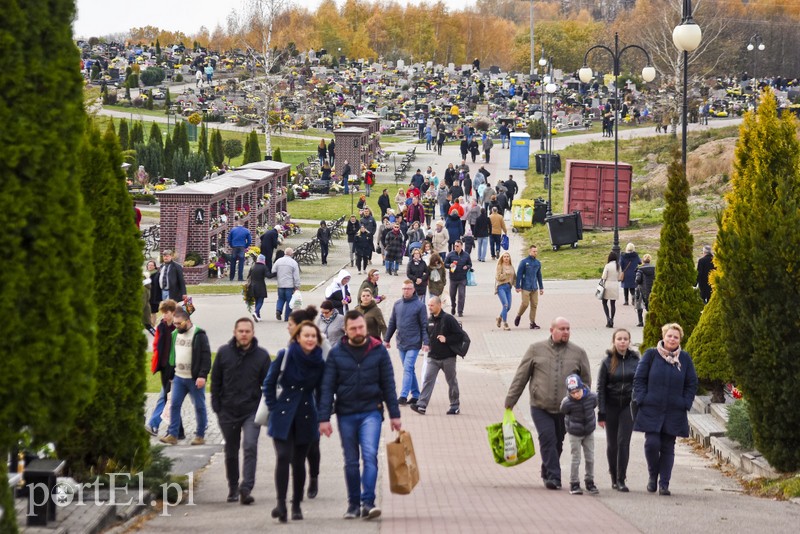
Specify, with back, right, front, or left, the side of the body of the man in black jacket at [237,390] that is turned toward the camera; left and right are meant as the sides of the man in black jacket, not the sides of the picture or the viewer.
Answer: front

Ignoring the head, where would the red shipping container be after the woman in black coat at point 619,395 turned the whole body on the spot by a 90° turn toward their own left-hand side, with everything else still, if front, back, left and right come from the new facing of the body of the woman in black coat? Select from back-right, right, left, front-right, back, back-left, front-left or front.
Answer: left

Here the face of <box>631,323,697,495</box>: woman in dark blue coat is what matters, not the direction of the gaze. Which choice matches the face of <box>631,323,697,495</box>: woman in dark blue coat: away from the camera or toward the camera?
toward the camera

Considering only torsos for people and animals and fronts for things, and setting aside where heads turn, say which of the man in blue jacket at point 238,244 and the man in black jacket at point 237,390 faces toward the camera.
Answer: the man in black jacket

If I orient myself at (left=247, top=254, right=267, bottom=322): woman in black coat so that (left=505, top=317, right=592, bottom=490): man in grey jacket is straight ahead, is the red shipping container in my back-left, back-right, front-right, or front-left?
back-left

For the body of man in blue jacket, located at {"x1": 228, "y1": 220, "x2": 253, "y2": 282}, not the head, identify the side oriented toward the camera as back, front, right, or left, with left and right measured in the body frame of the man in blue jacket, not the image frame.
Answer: back

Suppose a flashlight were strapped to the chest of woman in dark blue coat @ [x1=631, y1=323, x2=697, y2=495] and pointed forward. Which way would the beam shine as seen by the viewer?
toward the camera

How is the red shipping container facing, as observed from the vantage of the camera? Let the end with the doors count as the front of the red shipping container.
facing the viewer

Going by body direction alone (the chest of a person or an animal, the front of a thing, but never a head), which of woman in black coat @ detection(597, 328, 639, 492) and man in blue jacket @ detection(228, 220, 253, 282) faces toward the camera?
the woman in black coat

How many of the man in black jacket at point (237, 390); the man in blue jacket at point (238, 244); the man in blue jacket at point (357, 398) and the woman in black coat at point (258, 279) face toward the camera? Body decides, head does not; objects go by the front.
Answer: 2

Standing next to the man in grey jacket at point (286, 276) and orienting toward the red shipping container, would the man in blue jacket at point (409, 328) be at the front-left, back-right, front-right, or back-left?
back-right

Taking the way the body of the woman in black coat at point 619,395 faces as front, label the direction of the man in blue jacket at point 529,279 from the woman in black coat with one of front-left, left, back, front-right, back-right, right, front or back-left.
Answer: back

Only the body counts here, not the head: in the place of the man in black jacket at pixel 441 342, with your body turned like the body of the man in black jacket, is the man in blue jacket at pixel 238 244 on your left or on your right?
on your right

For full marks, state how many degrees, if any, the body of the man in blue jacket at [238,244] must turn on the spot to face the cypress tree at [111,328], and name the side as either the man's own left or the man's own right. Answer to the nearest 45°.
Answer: approximately 180°

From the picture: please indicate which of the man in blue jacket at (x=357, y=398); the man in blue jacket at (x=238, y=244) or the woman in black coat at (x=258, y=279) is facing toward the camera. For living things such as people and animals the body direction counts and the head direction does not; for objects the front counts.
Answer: the man in blue jacket at (x=357, y=398)

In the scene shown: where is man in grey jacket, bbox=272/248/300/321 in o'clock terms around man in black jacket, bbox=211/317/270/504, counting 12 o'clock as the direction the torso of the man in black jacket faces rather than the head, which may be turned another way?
The man in grey jacket is roughly at 6 o'clock from the man in black jacket.

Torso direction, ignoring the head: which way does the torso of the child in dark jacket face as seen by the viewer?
toward the camera

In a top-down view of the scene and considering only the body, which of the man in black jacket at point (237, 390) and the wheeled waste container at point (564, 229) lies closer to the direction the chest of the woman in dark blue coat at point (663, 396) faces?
the man in black jacket
